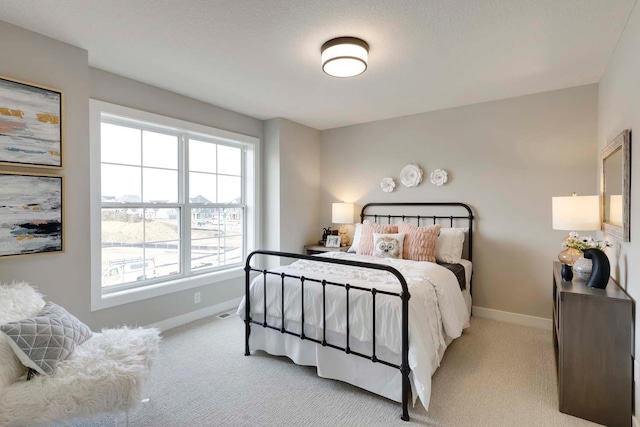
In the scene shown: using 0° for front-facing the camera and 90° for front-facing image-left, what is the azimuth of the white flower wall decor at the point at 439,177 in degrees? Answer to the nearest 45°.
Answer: approximately 0°

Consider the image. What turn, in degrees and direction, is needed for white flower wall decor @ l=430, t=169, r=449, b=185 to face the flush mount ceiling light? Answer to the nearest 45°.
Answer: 0° — it already faces it

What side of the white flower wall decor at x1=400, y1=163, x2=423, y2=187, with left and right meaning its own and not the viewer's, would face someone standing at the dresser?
left

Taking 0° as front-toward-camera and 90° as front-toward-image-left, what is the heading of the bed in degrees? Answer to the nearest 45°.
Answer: approximately 45°

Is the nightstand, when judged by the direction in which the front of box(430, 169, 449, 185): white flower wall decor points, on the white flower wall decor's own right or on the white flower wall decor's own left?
on the white flower wall decor's own right

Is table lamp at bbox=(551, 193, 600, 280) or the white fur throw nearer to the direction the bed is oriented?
the white fur throw

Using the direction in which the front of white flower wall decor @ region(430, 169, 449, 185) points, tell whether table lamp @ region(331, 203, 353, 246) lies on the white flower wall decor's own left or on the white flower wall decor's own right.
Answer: on the white flower wall decor's own right

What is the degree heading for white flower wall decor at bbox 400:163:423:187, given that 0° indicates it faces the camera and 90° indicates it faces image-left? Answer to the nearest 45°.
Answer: approximately 45°

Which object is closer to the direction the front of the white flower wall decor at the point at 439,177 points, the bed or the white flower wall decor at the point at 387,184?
the bed

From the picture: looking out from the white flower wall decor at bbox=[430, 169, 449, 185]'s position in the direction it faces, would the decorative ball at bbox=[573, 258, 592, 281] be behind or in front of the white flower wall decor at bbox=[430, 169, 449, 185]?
in front

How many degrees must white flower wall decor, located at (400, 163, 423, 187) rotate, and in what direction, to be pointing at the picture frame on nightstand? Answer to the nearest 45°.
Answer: approximately 45° to its right
